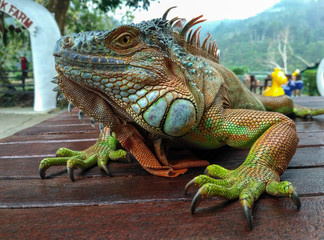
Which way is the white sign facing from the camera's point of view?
toward the camera

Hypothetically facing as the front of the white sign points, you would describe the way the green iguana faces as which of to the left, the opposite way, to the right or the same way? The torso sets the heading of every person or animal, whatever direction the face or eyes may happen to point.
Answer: to the right

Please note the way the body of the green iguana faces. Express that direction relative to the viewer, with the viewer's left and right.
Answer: facing the viewer and to the left of the viewer

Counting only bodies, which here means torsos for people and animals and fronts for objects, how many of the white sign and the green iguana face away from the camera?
0

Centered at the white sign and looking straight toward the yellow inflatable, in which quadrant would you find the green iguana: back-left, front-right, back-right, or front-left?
front-right

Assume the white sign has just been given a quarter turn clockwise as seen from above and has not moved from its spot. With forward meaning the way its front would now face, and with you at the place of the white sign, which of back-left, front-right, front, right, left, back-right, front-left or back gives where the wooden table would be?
left

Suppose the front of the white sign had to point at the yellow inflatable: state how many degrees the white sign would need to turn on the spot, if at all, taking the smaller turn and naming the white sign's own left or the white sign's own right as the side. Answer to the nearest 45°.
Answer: approximately 45° to the white sign's own left

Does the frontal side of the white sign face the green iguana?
yes
